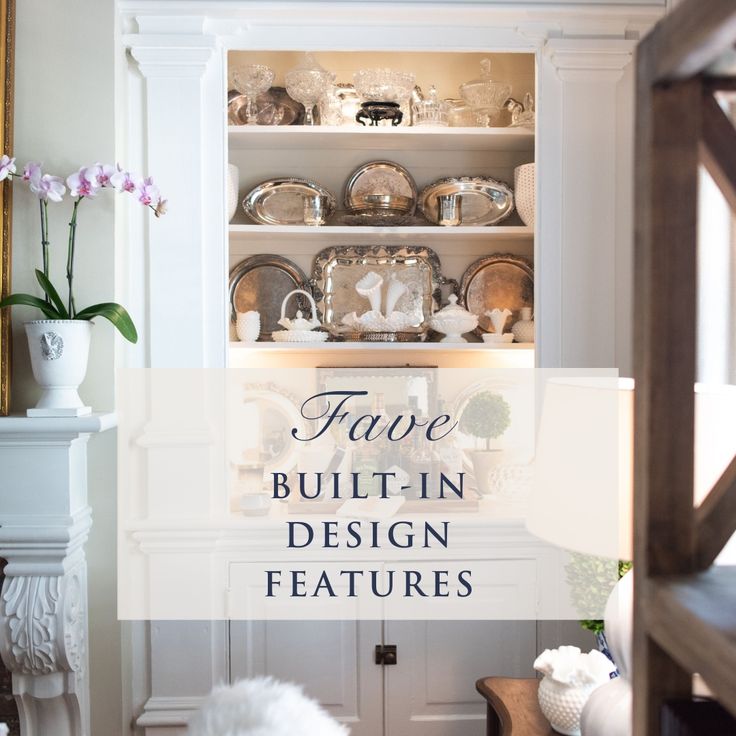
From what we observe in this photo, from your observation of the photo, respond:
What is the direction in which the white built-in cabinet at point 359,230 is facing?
toward the camera

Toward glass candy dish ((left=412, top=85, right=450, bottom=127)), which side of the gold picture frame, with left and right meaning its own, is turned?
left

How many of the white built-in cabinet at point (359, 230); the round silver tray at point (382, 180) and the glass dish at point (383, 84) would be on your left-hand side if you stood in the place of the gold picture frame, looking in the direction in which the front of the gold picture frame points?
3

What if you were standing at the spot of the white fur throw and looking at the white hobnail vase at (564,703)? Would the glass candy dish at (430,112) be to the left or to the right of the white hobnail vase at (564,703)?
left

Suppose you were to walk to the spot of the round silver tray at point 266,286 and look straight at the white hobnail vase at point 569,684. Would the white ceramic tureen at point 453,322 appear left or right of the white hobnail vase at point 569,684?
left

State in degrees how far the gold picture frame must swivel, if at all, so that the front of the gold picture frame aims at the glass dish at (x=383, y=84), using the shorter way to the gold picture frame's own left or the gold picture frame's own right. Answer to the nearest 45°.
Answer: approximately 90° to the gold picture frame's own left

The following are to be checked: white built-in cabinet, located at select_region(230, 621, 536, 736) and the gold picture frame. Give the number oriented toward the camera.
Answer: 2

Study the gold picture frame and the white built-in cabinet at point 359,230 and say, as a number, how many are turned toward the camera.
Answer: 2

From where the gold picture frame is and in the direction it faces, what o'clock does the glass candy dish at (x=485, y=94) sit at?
The glass candy dish is roughly at 9 o'clock from the gold picture frame.

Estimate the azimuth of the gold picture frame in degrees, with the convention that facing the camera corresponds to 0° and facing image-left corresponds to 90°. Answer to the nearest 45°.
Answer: approximately 0°

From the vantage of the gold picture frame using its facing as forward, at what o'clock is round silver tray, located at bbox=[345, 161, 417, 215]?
The round silver tray is roughly at 9 o'clock from the gold picture frame.

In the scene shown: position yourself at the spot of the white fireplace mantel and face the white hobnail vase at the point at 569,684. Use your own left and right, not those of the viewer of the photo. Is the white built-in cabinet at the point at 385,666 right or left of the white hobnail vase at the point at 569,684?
left
